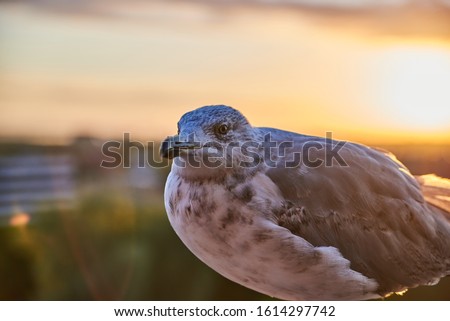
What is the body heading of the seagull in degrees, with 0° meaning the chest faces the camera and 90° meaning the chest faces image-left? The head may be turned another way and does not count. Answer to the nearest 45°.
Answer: approximately 45°
